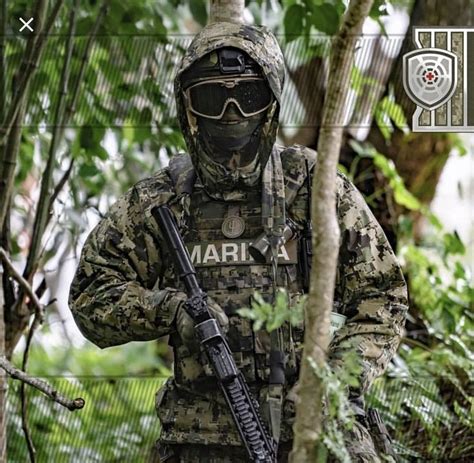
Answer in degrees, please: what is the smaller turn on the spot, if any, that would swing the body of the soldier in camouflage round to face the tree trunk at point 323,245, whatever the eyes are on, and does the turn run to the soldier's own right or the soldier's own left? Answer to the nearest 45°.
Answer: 0° — they already face it

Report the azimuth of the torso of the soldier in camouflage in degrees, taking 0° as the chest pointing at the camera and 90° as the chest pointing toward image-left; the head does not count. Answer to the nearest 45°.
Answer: approximately 0°

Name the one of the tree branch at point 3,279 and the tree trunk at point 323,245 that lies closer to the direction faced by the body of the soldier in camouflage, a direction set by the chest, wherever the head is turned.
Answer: the tree trunk

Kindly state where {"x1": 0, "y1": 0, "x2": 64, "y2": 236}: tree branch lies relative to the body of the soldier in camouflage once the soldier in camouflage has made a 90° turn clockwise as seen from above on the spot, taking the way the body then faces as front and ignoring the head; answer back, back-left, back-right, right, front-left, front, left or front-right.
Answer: front-right

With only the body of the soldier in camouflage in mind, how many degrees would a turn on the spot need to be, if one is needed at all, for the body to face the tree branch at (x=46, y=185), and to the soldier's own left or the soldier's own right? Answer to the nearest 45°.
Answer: approximately 135° to the soldier's own right

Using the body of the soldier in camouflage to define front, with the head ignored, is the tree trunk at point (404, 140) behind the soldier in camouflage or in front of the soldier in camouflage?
behind

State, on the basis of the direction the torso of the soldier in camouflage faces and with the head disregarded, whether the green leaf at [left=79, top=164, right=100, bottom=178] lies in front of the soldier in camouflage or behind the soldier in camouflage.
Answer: behind
